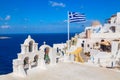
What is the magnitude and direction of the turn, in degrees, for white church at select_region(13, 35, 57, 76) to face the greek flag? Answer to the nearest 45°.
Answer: approximately 90° to its left

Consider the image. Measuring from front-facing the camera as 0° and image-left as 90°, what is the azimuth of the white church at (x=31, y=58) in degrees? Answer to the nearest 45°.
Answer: approximately 315°
